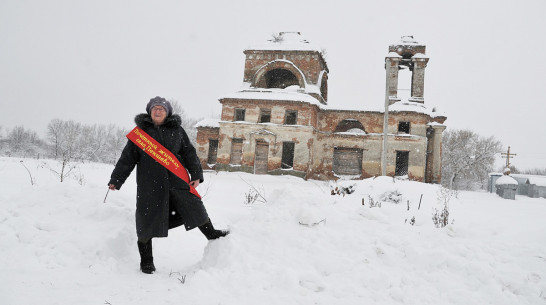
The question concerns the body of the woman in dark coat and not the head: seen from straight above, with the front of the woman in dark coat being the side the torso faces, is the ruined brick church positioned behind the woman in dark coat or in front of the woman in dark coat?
behind

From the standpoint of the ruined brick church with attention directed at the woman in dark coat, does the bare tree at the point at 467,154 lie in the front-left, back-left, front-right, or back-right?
back-left

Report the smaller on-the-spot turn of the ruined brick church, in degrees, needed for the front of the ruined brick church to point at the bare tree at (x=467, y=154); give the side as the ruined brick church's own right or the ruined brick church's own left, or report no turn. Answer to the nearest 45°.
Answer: approximately 45° to the ruined brick church's own left

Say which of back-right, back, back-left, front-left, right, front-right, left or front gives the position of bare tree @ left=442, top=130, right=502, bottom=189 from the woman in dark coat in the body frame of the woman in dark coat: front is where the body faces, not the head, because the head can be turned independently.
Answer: back-left

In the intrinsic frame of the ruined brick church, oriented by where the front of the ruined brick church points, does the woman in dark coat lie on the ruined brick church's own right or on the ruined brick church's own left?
on the ruined brick church's own right

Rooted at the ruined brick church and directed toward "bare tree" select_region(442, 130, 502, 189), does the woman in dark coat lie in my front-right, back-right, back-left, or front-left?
back-right
